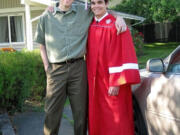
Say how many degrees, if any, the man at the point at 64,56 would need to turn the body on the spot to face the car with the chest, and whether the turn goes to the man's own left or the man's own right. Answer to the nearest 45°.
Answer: approximately 45° to the man's own left

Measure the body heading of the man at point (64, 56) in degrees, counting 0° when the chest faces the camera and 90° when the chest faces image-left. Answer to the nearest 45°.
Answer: approximately 0°

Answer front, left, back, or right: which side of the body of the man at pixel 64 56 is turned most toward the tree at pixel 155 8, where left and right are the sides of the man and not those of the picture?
back

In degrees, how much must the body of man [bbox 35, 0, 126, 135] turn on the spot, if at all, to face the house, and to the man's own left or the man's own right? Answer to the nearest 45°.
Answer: approximately 180°
